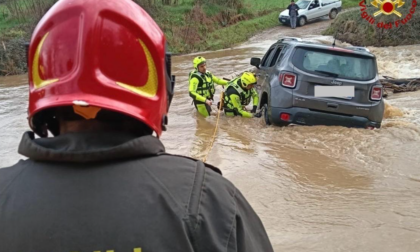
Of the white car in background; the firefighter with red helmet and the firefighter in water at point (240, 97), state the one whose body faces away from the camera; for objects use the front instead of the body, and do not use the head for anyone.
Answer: the firefighter with red helmet

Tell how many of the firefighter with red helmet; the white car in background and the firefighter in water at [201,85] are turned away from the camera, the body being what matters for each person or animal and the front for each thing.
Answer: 1

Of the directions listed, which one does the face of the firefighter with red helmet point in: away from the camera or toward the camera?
away from the camera

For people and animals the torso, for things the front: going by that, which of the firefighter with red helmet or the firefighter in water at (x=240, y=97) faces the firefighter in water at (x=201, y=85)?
the firefighter with red helmet

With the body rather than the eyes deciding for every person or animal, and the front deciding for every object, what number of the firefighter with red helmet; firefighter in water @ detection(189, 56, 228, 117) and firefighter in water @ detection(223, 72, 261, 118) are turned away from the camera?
1

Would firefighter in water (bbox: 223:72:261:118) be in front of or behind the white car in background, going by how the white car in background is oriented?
in front

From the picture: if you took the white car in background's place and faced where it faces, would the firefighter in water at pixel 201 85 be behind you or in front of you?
in front

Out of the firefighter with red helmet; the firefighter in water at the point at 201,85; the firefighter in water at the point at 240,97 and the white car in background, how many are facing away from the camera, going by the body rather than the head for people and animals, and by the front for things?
1

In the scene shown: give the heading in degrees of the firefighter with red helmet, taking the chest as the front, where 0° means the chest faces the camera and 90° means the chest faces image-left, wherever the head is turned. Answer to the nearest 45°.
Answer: approximately 180°

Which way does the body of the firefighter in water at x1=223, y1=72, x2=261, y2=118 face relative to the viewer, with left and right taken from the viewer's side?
facing the viewer and to the right of the viewer

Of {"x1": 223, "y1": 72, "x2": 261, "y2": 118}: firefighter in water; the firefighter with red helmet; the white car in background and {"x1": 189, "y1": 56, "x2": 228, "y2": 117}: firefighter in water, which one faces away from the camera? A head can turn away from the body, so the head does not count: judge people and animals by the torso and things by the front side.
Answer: the firefighter with red helmet
